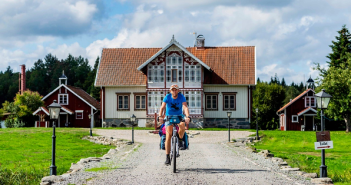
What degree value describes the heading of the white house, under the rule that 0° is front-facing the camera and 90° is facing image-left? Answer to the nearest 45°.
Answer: approximately 0°

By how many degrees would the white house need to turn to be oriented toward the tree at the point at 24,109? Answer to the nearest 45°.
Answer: approximately 90° to its right

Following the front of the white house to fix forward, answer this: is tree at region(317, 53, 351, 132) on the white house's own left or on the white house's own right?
on the white house's own left
